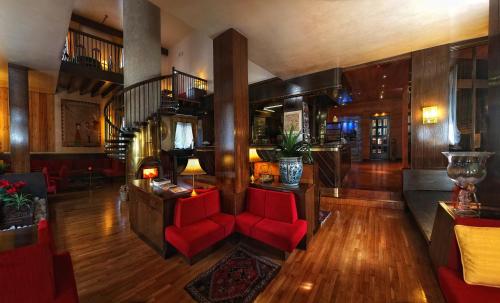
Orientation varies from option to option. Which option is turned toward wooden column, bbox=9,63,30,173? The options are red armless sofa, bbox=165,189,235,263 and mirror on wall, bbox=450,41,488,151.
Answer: the mirror on wall

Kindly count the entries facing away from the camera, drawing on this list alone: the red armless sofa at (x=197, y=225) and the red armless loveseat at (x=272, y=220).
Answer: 0

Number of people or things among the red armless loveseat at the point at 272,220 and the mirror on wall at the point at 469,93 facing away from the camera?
0

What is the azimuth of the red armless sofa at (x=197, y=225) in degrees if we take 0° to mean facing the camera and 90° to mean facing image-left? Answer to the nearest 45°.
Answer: approximately 315°

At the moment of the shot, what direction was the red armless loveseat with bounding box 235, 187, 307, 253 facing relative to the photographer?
facing the viewer and to the left of the viewer

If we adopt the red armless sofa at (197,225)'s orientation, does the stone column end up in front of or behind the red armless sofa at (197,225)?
behind

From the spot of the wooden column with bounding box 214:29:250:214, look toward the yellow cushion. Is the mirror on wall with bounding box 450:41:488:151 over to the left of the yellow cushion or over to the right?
left

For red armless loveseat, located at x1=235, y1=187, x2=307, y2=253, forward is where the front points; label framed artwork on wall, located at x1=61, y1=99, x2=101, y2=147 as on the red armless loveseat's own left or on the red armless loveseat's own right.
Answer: on the red armless loveseat's own right

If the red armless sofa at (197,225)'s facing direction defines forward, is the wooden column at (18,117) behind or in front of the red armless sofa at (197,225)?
behind

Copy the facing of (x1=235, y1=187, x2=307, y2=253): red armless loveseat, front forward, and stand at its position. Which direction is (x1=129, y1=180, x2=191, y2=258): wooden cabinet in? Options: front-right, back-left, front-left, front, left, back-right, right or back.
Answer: front-right

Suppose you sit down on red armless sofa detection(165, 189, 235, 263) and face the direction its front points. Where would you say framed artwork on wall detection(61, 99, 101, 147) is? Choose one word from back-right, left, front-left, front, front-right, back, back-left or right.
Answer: back

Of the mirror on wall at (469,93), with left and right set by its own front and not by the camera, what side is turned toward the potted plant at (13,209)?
front

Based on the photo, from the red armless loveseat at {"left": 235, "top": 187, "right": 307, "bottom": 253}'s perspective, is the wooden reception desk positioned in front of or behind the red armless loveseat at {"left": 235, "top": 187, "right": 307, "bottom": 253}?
behind
